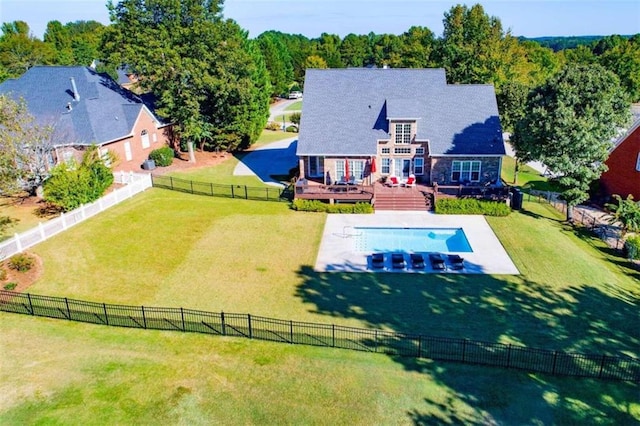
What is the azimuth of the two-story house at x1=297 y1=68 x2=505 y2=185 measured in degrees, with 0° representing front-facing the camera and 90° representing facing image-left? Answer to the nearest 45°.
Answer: approximately 180°

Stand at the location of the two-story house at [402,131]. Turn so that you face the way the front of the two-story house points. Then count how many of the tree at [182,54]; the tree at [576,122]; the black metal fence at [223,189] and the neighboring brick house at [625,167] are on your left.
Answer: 2

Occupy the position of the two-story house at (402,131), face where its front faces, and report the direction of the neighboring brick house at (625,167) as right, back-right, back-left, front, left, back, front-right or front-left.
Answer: right

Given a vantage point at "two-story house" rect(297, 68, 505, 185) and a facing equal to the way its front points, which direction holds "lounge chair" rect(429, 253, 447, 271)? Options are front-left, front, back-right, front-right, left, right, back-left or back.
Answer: back

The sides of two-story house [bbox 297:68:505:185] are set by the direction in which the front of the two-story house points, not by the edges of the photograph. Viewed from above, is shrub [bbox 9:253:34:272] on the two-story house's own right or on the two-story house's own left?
on the two-story house's own left

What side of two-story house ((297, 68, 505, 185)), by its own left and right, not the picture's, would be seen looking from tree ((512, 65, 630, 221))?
right

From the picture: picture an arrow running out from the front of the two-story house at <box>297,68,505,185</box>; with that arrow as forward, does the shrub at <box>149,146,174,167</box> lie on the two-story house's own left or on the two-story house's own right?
on the two-story house's own left

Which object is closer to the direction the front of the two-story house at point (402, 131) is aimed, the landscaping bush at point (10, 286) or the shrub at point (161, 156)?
the shrub

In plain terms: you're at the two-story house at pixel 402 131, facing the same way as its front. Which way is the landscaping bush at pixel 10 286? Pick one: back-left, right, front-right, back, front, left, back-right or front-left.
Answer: back-left

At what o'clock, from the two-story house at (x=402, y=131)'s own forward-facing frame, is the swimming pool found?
The swimming pool is roughly at 6 o'clock from the two-story house.

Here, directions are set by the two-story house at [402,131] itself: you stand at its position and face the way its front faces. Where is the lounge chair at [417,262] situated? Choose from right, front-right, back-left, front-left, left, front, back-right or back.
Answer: back

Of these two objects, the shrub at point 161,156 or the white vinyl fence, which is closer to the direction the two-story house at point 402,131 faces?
the shrub

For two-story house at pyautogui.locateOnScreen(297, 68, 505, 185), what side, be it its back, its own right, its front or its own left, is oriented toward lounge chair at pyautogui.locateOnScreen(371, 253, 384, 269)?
back

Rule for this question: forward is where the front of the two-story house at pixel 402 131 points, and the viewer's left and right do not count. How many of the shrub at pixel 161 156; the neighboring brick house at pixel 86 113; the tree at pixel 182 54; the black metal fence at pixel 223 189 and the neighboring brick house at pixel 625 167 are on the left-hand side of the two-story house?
4

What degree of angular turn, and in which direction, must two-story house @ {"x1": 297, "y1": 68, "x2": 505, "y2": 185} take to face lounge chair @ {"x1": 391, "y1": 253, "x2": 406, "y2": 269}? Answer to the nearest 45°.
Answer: approximately 180°
